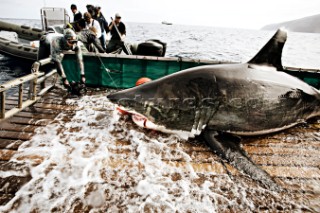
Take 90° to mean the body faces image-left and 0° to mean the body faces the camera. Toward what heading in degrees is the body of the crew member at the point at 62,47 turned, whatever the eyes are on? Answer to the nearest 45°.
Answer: approximately 315°

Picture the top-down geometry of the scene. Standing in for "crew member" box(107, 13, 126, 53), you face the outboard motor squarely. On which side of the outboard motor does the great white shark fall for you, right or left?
right
